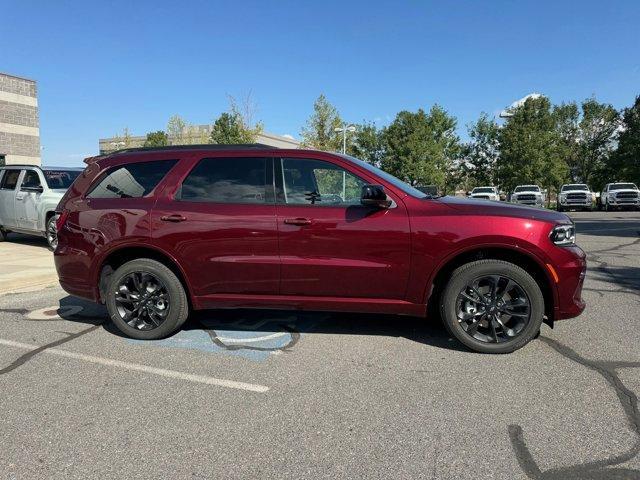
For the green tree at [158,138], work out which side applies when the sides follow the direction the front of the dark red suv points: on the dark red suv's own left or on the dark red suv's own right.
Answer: on the dark red suv's own left

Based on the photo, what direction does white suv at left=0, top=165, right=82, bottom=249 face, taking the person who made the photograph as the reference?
facing the viewer and to the right of the viewer

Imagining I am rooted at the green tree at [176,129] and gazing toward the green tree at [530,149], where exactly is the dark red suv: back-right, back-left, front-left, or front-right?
front-right

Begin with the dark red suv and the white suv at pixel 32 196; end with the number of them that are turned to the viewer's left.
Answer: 0

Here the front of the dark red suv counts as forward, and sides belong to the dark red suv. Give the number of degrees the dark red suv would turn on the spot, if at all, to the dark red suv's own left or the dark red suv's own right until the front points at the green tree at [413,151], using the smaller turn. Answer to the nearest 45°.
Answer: approximately 90° to the dark red suv's own left

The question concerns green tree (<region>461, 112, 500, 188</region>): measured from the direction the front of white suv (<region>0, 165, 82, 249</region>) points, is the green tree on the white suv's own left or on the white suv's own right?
on the white suv's own left

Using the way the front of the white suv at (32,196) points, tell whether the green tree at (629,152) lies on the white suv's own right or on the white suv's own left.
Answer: on the white suv's own left

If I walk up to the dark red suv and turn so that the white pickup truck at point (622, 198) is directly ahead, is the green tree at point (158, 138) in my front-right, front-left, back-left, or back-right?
front-left

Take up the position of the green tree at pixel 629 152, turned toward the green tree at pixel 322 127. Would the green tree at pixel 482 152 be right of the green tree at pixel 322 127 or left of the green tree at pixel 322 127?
right

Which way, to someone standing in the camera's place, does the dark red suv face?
facing to the right of the viewer

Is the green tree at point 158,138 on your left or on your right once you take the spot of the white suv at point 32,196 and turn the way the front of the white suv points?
on your left

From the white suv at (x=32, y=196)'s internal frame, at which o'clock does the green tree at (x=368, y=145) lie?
The green tree is roughly at 9 o'clock from the white suv.
